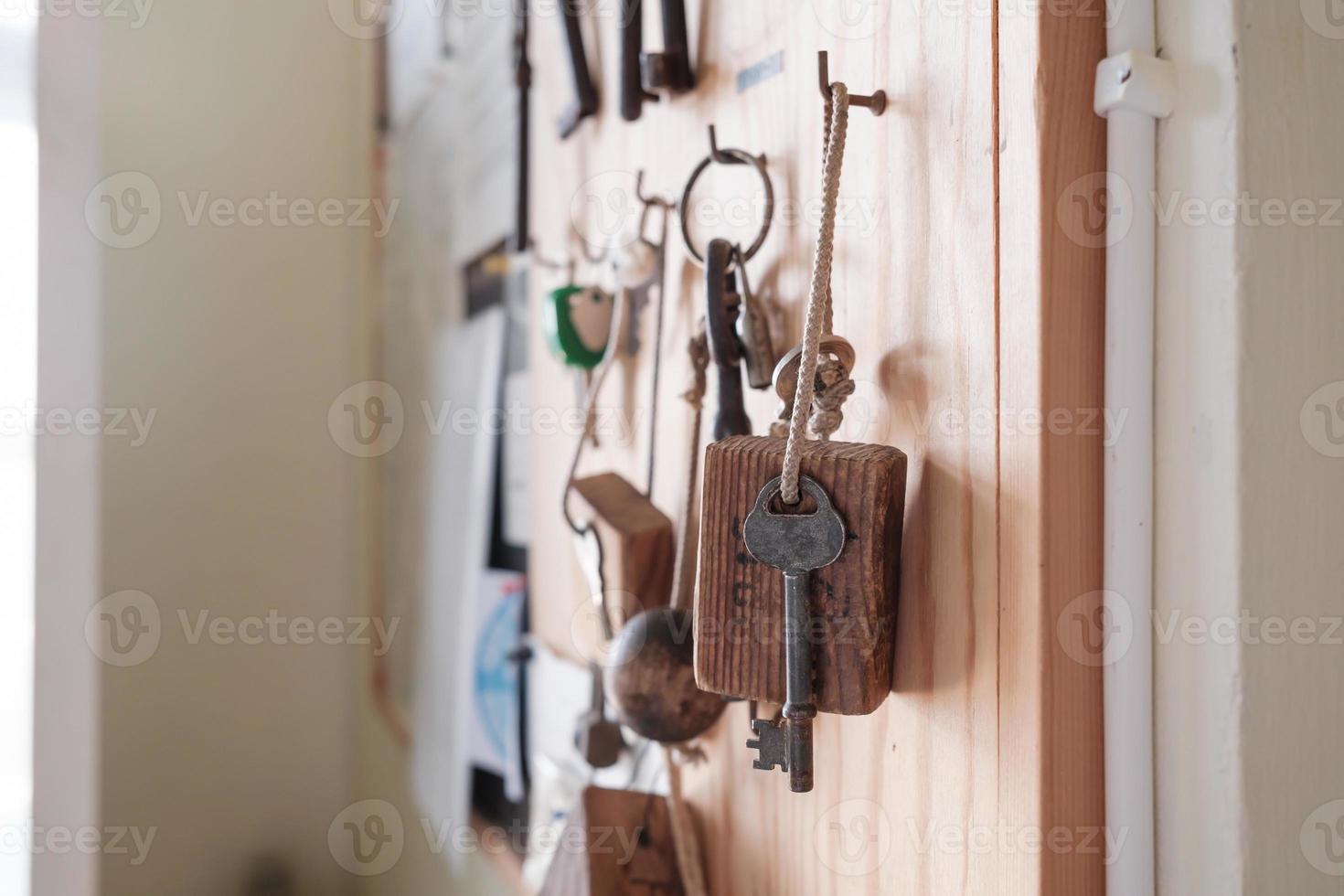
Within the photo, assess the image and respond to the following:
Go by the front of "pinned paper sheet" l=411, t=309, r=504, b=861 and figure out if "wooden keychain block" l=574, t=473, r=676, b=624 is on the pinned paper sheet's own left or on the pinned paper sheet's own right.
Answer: on the pinned paper sheet's own left

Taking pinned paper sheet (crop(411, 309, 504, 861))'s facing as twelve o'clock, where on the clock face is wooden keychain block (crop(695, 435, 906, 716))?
The wooden keychain block is roughly at 10 o'clock from the pinned paper sheet.

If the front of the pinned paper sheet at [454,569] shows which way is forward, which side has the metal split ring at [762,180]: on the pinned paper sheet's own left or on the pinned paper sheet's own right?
on the pinned paper sheet's own left

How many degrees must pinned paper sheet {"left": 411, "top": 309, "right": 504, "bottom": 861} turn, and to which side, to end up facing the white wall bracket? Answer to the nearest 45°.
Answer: approximately 45° to its left

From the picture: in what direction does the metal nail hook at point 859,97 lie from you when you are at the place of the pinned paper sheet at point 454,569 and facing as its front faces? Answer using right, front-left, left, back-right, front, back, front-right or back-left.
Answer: front-left

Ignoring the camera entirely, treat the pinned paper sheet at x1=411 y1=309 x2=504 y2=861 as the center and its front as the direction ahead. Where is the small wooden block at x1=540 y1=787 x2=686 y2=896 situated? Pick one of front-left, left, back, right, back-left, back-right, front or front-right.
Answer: front-left

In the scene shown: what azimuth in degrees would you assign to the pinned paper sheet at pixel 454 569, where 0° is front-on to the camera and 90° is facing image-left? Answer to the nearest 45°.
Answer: approximately 45°

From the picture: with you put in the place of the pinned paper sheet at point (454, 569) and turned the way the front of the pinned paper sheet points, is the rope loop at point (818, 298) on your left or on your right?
on your left

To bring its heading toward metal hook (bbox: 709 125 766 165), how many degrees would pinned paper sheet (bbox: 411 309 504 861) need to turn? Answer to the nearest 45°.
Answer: approximately 45° to its left
